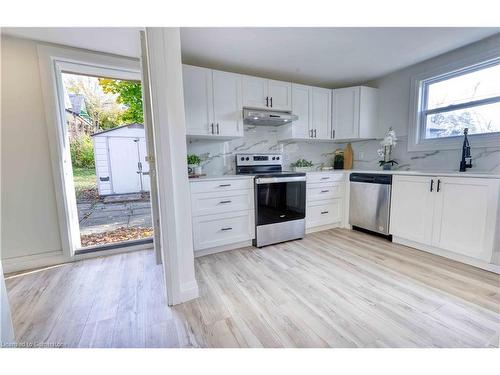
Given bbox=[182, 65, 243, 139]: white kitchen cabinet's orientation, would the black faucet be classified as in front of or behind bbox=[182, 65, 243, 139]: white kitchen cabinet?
in front

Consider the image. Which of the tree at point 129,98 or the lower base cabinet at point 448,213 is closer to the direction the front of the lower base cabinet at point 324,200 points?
the lower base cabinet

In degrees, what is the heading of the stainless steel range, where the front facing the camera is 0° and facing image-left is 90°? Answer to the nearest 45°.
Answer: approximately 315°

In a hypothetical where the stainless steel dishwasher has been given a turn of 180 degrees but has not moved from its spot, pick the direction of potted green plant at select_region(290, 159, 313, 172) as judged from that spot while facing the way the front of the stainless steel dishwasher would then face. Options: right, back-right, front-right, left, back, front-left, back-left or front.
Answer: back-left

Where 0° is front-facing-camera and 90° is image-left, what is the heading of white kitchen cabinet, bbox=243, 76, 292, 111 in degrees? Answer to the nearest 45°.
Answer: approximately 315°

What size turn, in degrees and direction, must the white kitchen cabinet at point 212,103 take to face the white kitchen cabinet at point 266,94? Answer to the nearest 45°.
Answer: approximately 45° to its left

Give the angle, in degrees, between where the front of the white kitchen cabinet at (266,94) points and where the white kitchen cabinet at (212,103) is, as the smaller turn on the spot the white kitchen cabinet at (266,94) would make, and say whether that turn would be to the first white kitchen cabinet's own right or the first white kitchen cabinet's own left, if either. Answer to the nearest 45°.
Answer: approximately 90° to the first white kitchen cabinet's own right

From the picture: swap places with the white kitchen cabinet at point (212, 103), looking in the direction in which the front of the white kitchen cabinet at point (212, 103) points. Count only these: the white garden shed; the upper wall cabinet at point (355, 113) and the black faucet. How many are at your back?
1

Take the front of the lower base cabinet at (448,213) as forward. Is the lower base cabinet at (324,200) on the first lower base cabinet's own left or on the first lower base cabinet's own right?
on the first lower base cabinet's own right

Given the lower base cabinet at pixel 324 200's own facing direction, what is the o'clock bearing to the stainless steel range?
The stainless steel range is roughly at 3 o'clock from the lower base cabinet.

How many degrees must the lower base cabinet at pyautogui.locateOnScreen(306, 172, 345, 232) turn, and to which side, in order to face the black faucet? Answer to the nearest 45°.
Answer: approximately 45° to its left

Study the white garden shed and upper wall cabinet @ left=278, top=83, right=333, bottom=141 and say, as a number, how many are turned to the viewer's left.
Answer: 0
